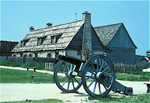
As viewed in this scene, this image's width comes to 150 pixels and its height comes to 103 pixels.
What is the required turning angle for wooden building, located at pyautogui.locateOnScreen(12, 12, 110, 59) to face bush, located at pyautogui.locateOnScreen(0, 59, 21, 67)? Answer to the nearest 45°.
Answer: approximately 45° to its right

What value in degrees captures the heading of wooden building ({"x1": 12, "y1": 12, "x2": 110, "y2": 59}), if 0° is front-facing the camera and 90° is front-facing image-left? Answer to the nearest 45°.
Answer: approximately 45°

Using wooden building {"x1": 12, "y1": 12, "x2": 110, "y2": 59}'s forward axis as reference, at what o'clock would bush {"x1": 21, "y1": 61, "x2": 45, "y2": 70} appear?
The bush is roughly at 1 o'clock from the wooden building.

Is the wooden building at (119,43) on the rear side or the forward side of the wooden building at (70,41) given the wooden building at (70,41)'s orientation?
on the rear side
